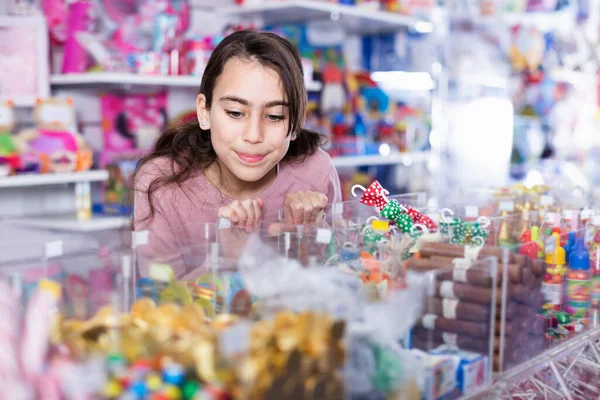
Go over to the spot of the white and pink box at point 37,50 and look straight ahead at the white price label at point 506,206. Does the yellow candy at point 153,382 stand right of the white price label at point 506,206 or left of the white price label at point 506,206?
right

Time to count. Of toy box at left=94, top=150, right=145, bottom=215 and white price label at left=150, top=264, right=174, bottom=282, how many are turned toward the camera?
2

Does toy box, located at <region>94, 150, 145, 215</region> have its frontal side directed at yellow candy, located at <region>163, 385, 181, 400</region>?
yes

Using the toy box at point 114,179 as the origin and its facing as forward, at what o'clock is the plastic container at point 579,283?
The plastic container is roughly at 11 o'clock from the toy box.

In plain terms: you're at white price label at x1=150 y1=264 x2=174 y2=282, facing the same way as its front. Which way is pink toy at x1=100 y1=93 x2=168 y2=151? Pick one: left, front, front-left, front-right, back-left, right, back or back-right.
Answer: back

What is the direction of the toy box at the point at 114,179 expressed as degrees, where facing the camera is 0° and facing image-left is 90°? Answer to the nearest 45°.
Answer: approximately 0°

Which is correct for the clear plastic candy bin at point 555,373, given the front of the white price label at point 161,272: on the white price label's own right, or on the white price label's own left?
on the white price label's own left

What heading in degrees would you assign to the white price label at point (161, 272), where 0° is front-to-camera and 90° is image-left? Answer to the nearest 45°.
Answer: approximately 0°
